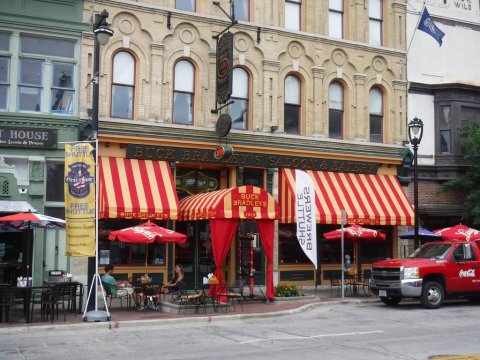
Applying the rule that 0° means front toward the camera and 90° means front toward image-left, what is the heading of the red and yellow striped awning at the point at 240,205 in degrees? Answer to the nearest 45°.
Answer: approximately 315°

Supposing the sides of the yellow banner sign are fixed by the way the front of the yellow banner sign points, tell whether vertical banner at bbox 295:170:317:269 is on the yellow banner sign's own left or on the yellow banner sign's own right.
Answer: on the yellow banner sign's own left

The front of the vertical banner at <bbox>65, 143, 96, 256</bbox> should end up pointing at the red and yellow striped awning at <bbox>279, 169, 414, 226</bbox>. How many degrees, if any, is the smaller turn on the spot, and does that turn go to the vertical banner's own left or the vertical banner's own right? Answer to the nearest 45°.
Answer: approximately 135° to the vertical banner's own left

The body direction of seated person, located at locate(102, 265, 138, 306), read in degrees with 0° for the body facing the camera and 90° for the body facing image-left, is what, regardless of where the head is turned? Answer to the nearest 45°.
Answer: approximately 270°

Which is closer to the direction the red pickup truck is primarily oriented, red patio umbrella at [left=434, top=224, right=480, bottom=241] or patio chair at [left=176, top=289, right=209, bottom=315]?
the patio chair
